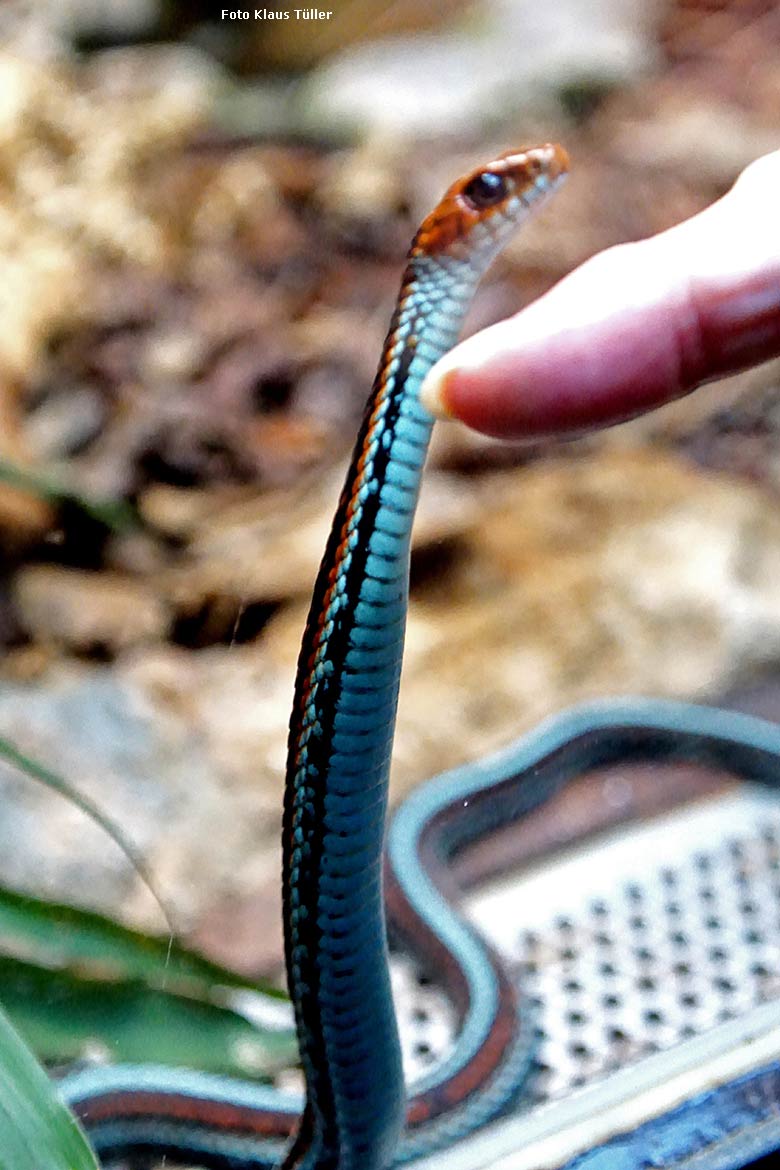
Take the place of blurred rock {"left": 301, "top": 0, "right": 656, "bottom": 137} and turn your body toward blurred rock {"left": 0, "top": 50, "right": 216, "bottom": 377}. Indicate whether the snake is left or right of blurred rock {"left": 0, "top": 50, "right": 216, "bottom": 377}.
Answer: left

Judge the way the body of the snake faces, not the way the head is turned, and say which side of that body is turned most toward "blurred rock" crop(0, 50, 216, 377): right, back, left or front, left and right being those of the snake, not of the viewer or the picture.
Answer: left

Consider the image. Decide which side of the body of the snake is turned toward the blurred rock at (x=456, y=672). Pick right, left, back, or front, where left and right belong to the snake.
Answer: left

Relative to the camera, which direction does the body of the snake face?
to the viewer's right

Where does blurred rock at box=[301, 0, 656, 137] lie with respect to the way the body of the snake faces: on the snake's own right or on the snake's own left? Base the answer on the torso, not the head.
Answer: on the snake's own left

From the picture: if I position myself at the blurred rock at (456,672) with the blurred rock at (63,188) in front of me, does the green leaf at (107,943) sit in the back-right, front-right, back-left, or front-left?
back-left
